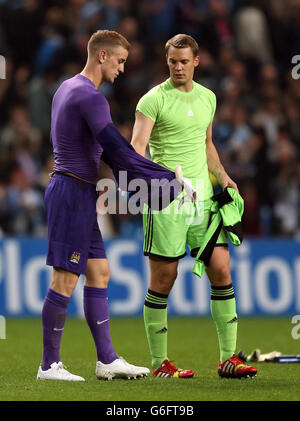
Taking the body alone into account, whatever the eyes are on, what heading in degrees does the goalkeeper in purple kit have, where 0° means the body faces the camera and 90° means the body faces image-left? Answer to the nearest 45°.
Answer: approximately 270°

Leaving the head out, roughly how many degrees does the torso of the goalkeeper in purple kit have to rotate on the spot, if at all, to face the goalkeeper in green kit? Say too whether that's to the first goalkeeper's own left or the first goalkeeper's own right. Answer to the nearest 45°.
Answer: approximately 45° to the first goalkeeper's own left

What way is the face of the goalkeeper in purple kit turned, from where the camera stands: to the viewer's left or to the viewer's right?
to the viewer's right
